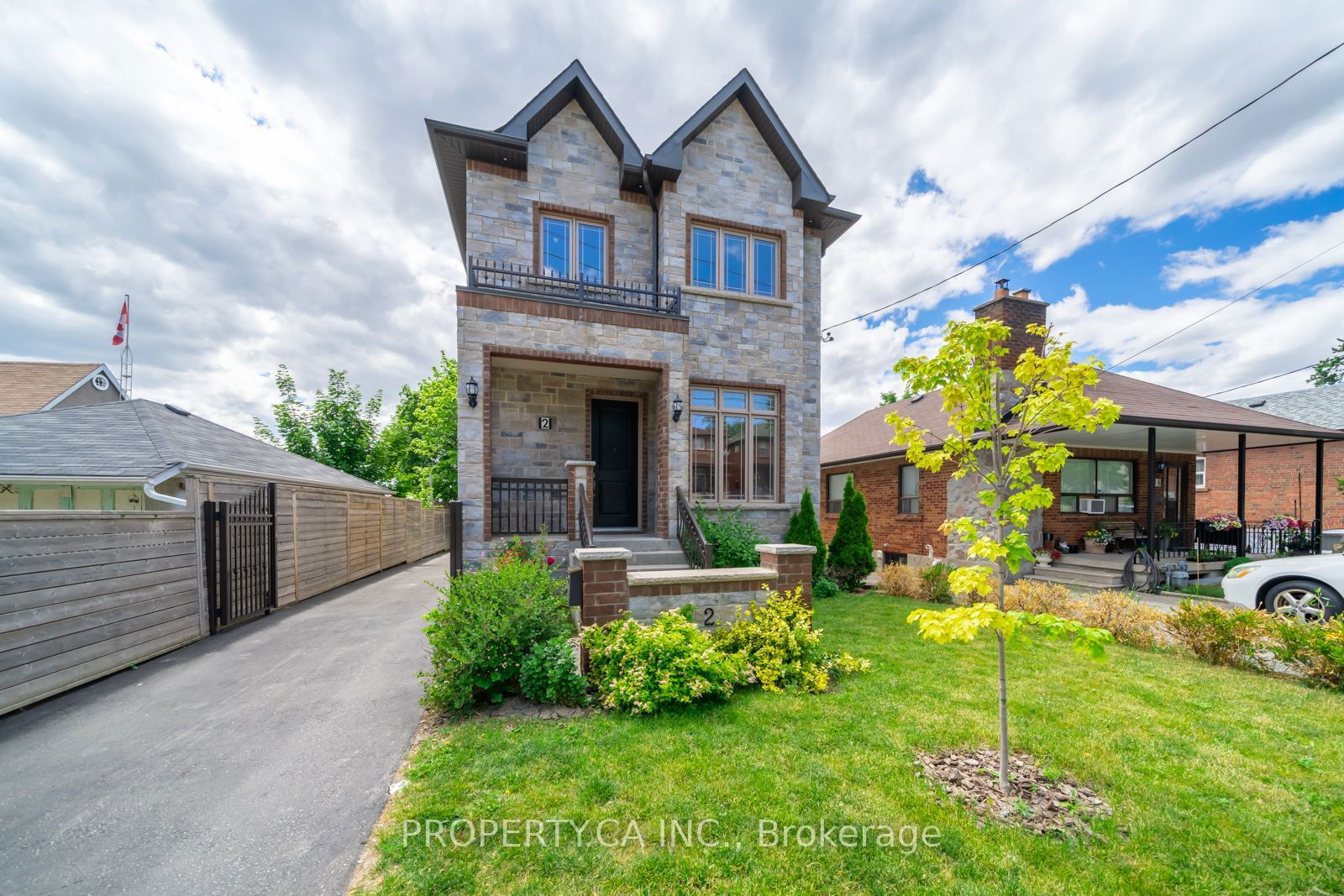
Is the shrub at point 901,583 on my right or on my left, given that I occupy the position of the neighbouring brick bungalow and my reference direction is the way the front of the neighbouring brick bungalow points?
on my right

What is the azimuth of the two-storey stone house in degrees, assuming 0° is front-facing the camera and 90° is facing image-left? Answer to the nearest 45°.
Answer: approximately 0°

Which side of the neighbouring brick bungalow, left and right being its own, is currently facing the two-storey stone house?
right

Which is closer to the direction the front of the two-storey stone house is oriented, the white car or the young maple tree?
the young maple tree

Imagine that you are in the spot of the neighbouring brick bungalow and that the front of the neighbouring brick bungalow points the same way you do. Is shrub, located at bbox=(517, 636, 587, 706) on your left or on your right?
on your right

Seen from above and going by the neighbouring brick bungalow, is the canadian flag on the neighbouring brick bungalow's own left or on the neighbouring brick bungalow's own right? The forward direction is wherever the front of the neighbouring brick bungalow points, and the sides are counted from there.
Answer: on the neighbouring brick bungalow's own right

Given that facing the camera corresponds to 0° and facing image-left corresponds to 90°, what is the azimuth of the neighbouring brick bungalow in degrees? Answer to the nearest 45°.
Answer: approximately 315°

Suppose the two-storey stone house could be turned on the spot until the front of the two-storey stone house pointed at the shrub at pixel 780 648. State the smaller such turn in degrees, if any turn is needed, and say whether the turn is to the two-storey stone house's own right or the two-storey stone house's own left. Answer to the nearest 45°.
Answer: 0° — it already faces it

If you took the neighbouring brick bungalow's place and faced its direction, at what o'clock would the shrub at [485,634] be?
The shrub is roughly at 2 o'clock from the neighbouring brick bungalow.
